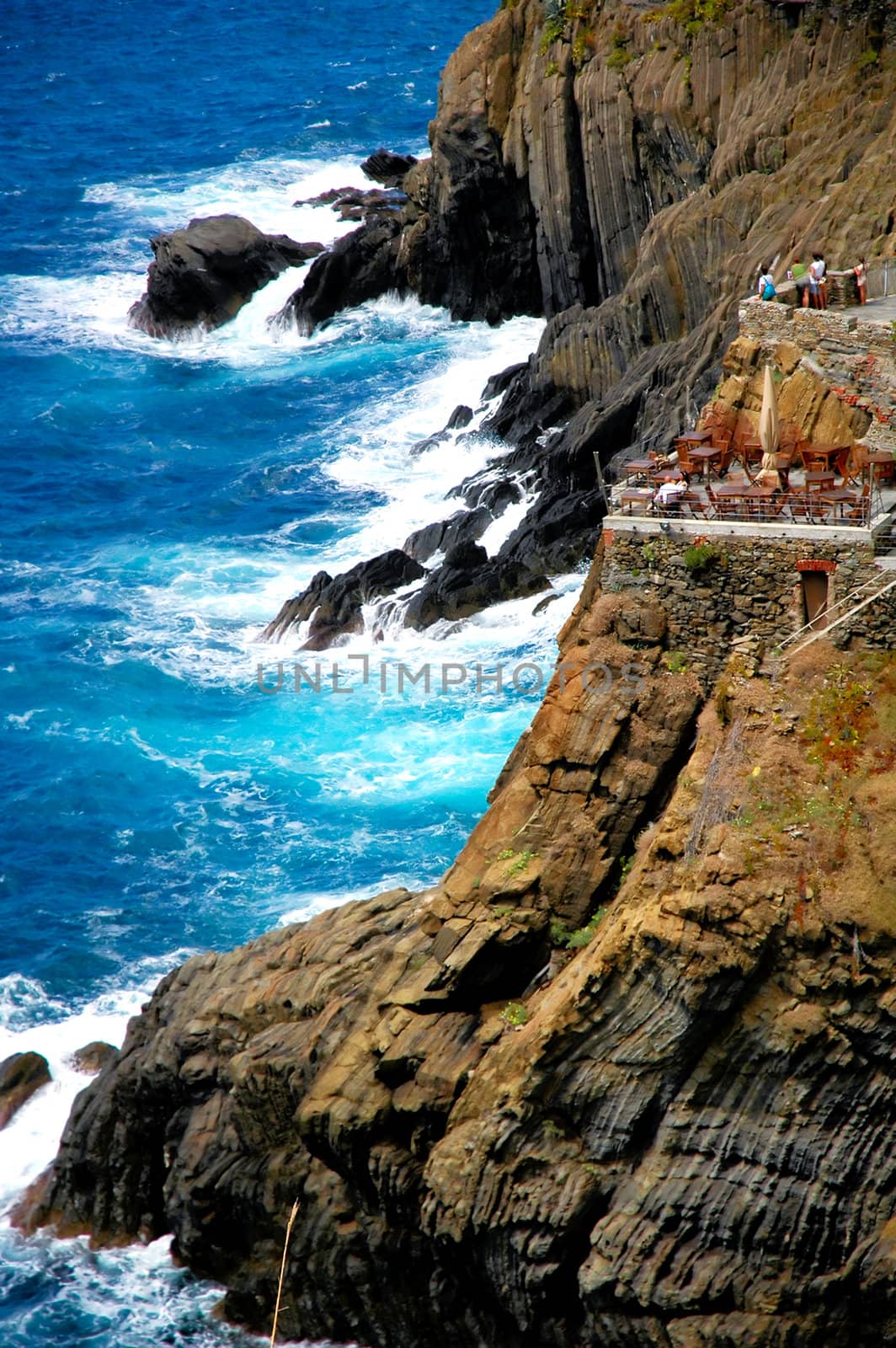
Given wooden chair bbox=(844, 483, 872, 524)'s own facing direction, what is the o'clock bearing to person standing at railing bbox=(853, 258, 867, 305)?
The person standing at railing is roughly at 3 o'clock from the wooden chair.

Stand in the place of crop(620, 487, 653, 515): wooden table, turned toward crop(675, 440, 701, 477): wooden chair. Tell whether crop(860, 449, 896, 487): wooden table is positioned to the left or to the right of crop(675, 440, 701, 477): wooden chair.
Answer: right

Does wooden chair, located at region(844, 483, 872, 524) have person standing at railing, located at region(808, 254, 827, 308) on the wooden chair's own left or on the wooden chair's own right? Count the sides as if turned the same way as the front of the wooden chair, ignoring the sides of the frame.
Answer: on the wooden chair's own right

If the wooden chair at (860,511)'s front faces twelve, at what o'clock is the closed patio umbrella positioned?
The closed patio umbrella is roughly at 2 o'clock from the wooden chair.
